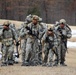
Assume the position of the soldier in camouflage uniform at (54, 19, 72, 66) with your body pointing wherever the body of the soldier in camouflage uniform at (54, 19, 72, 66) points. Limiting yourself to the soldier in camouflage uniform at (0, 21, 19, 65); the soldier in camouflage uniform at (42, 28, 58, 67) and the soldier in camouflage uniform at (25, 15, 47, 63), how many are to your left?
0

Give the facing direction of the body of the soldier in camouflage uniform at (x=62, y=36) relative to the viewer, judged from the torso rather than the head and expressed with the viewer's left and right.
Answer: facing the viewer

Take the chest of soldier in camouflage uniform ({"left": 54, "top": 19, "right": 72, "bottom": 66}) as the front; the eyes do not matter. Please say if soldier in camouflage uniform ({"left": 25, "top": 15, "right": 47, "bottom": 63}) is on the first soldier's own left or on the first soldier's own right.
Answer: on the first soldier's own right

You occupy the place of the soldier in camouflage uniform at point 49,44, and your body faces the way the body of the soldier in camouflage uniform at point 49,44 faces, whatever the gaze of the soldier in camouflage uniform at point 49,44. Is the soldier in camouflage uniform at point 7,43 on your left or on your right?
on your right

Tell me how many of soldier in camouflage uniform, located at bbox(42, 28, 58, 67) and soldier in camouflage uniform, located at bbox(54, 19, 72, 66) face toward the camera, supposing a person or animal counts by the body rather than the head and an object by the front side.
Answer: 2

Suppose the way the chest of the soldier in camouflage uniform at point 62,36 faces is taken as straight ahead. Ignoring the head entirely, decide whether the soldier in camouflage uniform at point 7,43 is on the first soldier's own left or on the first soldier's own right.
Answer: on the first soldier's own right

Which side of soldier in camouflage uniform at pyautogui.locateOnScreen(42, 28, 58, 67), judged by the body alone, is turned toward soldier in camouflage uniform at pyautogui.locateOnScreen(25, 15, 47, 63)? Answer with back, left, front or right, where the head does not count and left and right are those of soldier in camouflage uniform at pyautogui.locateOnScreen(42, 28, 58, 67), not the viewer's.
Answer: right

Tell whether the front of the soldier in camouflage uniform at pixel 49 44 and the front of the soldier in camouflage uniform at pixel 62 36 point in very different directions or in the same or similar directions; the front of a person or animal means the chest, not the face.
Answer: same or similar directions

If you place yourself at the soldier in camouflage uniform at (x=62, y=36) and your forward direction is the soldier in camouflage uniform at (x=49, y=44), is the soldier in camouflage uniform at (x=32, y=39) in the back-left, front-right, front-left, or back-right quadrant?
front-right

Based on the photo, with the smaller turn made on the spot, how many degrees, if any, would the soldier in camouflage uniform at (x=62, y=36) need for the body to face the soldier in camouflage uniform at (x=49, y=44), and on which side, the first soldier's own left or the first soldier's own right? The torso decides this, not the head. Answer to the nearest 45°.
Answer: approximately 45° to the first soldier's own right
